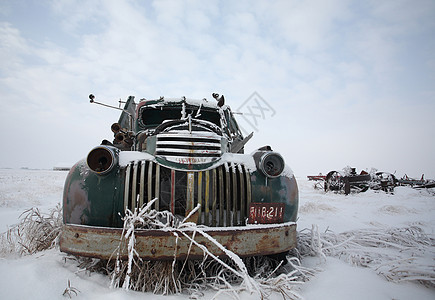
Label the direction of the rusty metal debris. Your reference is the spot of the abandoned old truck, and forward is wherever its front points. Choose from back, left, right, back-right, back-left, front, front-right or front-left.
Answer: back-left

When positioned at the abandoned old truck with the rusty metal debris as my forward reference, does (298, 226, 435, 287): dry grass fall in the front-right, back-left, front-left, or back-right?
front-right

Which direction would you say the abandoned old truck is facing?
toward the camera

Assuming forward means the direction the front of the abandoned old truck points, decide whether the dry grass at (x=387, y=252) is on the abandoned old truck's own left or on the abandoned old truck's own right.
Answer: on the abandoned old truck's own left

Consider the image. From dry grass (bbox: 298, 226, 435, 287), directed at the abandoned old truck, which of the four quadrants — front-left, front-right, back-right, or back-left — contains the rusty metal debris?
back-right
